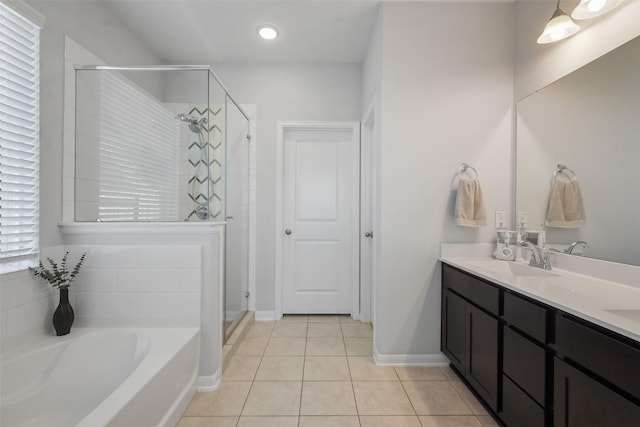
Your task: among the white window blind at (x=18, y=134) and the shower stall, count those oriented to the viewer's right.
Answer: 2

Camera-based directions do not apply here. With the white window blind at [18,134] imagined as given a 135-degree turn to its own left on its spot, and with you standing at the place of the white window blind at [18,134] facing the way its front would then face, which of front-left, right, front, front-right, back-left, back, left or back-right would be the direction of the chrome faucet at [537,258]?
back

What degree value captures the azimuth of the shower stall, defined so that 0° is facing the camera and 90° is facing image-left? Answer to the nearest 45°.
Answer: approximately 270°

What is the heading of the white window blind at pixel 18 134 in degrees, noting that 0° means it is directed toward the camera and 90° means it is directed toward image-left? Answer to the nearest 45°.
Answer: approximately 270°

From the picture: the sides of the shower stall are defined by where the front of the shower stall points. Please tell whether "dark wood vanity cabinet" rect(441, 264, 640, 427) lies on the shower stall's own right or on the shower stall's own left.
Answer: on the shower stall's own right

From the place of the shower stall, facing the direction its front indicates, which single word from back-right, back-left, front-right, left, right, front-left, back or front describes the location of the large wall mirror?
front-right

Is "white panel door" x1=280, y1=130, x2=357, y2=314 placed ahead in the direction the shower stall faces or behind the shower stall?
ahead
